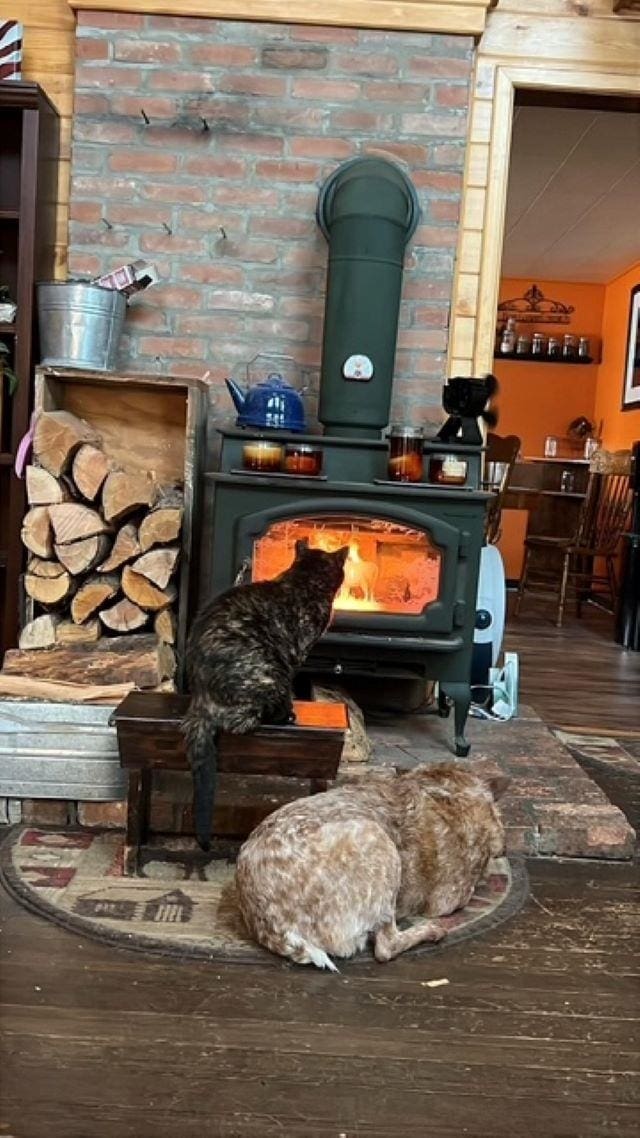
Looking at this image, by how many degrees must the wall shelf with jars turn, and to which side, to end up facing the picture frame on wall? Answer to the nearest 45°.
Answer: approximately 45° to its left

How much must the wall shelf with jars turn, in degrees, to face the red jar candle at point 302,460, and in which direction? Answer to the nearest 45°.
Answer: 0° — it already faces it

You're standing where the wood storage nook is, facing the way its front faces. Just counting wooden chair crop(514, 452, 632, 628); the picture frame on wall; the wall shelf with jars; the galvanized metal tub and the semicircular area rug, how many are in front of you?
2

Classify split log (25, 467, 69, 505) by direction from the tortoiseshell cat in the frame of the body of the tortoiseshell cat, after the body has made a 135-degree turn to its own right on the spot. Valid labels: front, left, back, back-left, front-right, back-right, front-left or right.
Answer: back-right

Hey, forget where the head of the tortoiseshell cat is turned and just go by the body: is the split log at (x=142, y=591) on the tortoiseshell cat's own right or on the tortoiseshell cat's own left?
on the tortoiseshell cat's own left

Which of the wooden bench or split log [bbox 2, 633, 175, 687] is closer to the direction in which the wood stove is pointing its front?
the wooden bench

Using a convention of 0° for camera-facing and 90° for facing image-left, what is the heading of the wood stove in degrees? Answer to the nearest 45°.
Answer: approximately 0°

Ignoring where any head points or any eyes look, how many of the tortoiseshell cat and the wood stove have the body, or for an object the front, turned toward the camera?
1

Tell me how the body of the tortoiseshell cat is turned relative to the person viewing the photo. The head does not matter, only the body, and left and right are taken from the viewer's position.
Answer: facing away from the viewer and to the right of the viewer

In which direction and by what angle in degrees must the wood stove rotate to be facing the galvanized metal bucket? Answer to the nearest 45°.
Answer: approximately 90° to its right

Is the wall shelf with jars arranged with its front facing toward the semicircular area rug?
yes

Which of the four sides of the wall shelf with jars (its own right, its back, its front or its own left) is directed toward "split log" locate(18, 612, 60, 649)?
front

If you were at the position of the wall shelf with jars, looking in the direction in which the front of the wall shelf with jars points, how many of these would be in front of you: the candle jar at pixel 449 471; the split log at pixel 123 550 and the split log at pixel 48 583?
3

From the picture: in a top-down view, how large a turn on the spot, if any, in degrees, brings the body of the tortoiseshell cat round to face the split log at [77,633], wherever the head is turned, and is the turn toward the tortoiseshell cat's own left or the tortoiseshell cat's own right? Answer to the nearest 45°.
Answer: approximately 90° to the tortoiseshell cat's own left
